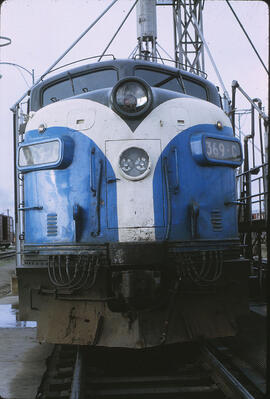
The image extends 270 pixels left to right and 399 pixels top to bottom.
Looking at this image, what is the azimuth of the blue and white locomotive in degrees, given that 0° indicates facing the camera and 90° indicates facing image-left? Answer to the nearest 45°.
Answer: approximately 0°
